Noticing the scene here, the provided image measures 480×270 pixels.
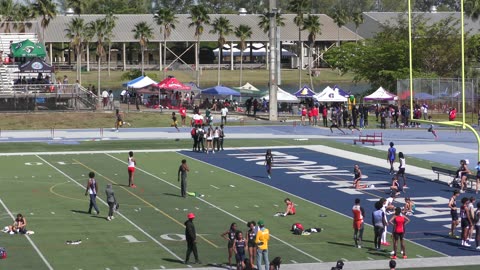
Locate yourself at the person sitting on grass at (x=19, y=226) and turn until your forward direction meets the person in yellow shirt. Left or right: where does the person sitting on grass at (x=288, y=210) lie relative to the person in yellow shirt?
left

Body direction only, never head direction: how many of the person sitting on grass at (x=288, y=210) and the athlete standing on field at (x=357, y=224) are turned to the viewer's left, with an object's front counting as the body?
1

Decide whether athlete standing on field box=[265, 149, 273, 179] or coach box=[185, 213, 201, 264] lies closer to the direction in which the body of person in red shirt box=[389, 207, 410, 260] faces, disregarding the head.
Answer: the athlete standing on field

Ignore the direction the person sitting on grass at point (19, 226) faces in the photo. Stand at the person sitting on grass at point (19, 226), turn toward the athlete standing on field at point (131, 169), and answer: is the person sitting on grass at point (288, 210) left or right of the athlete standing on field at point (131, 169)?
right

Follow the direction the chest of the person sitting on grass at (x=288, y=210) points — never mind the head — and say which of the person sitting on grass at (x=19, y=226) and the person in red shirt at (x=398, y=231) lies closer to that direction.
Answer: the person sitting on grass

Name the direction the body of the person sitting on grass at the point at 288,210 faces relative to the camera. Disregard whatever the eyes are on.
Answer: to the viewer's left

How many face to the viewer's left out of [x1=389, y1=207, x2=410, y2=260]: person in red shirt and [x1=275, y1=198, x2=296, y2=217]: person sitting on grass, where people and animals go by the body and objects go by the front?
1

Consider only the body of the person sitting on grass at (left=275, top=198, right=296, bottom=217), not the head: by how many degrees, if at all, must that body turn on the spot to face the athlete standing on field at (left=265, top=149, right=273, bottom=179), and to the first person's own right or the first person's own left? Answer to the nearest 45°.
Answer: approximately 90° to the first person's own right

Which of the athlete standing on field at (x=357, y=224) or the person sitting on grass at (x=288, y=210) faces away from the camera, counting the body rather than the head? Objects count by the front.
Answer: the athlete standing on field

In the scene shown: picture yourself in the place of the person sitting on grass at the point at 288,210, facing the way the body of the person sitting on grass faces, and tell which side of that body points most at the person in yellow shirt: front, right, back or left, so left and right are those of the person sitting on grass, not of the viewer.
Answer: left

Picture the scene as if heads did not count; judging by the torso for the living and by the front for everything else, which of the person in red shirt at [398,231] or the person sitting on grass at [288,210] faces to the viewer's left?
the person sitting on grass

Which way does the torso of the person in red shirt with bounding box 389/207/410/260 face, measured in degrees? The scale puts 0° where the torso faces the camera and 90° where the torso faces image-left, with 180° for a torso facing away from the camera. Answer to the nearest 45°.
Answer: approximately 180°
